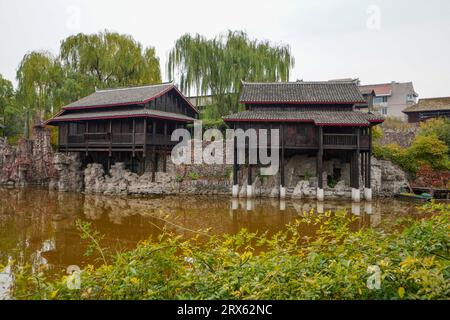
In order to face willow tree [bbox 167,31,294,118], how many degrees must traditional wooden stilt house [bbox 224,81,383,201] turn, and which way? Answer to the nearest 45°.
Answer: approximately 135° to its right

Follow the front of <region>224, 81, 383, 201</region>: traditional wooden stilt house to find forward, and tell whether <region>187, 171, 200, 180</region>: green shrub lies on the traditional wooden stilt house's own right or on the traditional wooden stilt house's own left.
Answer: on the traditional wooden stilt house's own right

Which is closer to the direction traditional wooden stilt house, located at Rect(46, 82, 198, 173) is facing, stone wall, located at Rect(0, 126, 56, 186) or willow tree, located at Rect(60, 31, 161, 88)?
the stone wall

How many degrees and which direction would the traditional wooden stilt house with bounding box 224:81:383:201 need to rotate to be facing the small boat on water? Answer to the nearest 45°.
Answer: approximately 90° to its left

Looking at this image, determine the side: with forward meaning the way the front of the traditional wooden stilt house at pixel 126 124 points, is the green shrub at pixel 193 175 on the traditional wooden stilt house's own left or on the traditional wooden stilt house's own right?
on the traditional wooden stilt house's own left

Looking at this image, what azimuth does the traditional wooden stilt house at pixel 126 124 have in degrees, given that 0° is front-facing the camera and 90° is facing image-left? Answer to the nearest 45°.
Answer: approximately 45°

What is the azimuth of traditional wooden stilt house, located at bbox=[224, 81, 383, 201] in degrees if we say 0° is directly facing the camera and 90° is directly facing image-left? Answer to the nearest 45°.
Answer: approximately 0°

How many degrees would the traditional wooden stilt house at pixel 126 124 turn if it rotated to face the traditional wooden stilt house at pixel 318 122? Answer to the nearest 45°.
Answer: approximately 90° to its left
